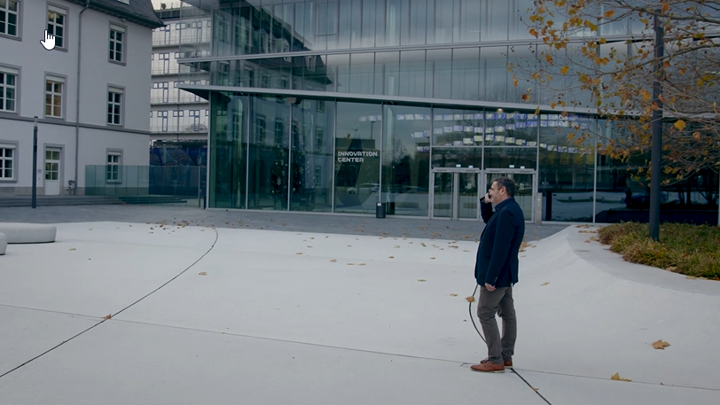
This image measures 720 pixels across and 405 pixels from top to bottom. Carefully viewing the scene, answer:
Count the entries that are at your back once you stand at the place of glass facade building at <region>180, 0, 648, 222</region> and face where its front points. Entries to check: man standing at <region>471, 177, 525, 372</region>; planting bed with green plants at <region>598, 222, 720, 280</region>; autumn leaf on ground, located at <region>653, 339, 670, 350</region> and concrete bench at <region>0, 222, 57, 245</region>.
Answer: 0

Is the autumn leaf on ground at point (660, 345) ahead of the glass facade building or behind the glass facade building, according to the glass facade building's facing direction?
ahead

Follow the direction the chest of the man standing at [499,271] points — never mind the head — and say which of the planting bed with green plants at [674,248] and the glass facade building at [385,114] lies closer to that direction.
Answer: the glass facade building

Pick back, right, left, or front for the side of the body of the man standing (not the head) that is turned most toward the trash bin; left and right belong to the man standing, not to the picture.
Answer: right

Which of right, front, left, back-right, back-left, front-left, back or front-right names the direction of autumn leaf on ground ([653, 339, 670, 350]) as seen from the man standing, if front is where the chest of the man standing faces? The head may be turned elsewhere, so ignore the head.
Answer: back-right

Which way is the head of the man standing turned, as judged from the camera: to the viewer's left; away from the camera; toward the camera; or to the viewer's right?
to the viewer's left

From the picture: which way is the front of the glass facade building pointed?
toward the camera

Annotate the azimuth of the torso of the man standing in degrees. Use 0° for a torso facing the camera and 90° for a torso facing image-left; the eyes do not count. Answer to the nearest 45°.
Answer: approximately 90°

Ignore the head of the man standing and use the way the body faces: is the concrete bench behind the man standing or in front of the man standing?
in front

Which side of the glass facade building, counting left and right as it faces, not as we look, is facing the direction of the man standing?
front

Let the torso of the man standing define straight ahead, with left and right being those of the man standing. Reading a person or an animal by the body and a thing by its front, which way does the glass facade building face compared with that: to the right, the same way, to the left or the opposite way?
to the left

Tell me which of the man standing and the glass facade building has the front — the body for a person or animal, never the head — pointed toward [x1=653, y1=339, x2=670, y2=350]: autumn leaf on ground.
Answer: the glass facade building

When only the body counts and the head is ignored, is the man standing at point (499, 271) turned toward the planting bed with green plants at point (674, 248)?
no

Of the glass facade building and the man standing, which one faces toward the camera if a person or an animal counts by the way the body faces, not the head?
the glass facade building
